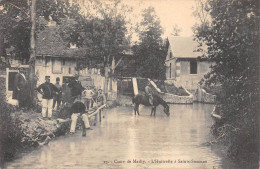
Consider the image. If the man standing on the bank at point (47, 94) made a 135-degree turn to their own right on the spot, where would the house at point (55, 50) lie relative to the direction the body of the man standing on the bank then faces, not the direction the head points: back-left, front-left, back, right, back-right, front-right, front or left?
front-right

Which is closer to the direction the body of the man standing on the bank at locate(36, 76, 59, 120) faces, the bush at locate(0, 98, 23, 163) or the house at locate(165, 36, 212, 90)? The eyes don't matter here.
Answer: the bush

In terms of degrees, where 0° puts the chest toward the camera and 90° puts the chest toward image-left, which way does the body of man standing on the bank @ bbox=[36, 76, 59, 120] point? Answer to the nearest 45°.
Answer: approximately 0°

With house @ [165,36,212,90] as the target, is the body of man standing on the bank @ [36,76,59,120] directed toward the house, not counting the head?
no

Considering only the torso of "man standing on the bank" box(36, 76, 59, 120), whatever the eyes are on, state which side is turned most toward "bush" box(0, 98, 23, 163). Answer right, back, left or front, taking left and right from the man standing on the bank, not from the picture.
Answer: front

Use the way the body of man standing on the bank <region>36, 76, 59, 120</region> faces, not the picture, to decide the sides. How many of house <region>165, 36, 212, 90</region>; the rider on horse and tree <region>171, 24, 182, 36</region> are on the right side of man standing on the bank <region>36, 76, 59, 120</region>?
0

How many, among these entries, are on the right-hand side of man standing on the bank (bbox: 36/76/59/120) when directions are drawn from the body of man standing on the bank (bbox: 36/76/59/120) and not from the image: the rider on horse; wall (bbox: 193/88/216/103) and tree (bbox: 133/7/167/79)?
0

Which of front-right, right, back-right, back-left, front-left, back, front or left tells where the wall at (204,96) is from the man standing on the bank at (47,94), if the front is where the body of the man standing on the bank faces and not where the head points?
left

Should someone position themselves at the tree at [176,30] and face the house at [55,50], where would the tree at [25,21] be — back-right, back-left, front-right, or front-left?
front-left

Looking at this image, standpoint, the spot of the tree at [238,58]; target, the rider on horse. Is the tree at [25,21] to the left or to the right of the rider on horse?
left

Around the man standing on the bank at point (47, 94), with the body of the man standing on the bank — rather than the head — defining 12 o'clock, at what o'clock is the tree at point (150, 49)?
The tree is roughly at 8 o'clock from the man standing on the bank.
